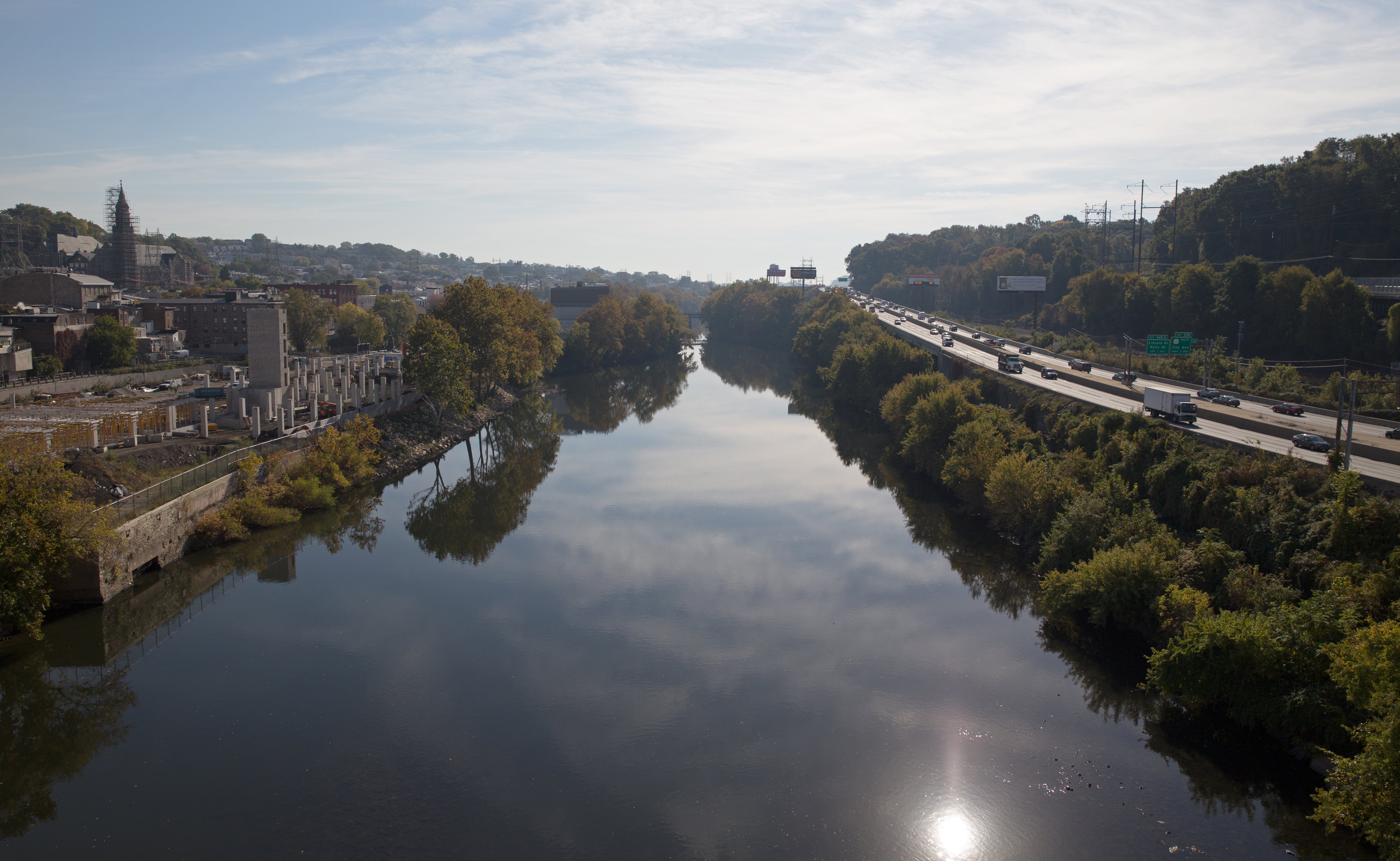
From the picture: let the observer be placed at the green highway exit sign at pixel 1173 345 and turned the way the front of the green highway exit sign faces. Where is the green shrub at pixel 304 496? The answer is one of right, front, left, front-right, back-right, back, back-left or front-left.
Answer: front-right

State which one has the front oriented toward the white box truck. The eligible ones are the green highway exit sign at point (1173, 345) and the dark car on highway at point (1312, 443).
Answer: the green highway exit sign

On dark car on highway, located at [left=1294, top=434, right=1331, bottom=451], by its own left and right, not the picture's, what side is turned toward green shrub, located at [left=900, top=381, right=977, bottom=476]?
back

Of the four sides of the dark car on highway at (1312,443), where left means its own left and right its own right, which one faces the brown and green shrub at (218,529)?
right

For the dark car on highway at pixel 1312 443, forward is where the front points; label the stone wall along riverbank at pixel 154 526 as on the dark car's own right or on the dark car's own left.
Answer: on the dark car's own right

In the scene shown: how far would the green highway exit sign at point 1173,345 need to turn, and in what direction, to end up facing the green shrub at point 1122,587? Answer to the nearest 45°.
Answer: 0° — it already faces it

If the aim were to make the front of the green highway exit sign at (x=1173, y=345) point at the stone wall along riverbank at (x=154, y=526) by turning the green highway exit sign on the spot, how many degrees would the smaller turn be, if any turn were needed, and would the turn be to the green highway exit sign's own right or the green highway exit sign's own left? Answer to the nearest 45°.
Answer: approximately 45° to the green highway exit sign's own right

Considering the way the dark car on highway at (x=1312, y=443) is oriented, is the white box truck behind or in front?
behind
